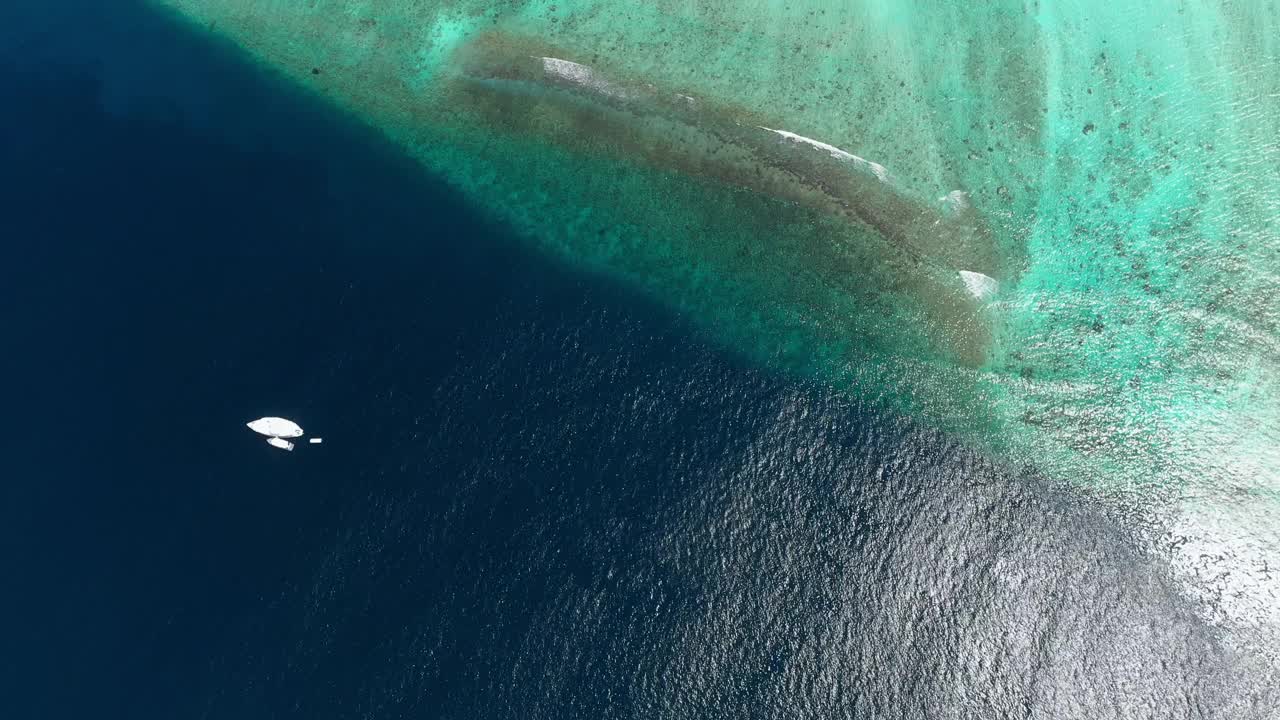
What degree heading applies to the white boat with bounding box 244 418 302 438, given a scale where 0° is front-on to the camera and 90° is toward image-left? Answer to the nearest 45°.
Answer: approximately 90°
